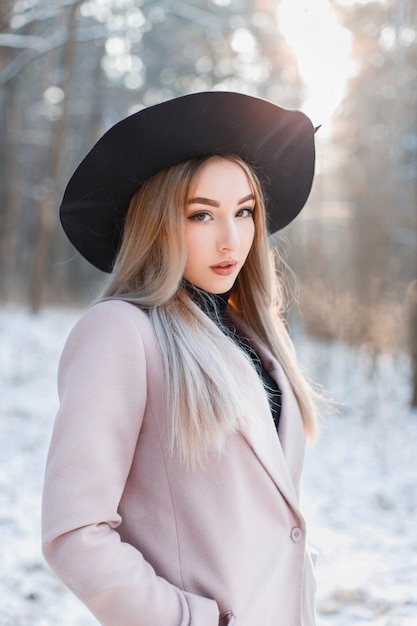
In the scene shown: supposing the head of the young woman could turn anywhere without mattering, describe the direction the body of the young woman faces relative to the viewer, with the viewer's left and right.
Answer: facing the viewer and to the right of the viewer

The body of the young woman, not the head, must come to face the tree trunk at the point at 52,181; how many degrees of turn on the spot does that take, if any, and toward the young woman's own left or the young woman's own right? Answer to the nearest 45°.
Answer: approximately 135° to the young woman's own left
